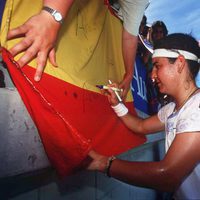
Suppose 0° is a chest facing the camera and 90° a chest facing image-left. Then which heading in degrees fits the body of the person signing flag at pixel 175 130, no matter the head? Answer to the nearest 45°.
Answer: approximately 90°

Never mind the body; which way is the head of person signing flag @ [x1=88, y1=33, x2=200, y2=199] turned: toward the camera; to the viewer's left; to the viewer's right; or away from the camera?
to the viewer's left
